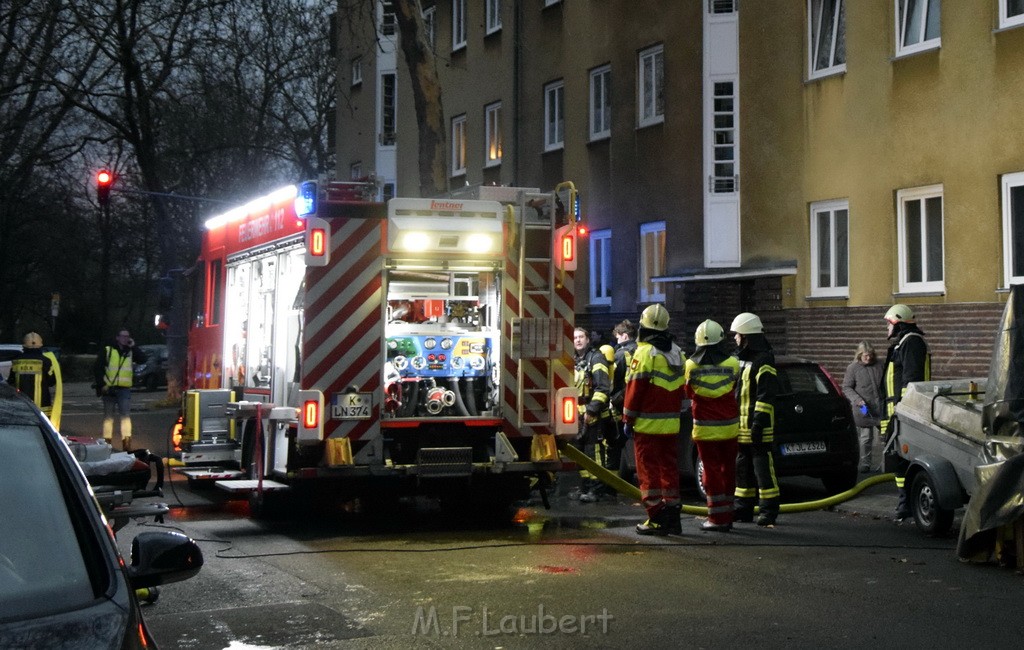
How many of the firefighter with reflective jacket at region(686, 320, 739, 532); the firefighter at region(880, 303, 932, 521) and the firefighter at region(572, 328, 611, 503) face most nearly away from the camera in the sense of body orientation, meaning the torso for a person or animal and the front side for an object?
1

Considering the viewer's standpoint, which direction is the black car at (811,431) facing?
facing away from the viewer and to the left of the viewer

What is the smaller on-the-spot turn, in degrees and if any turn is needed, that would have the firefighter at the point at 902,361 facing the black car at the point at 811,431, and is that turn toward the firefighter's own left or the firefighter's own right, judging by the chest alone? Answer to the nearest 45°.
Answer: approximately 45° to the firefighter's own right

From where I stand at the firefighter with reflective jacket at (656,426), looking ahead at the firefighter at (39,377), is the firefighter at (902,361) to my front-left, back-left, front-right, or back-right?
back-right

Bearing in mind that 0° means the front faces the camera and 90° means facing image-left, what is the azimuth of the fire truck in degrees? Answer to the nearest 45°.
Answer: approximately 135°

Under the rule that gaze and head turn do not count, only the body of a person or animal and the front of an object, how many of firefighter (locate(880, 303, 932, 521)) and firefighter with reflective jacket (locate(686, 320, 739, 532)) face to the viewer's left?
1

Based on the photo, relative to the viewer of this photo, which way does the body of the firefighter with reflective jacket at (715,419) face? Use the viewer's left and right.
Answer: facing away from the viewer

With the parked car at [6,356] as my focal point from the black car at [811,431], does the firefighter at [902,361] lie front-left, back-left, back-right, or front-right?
back-left

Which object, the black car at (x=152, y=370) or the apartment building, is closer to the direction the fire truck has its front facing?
the black car

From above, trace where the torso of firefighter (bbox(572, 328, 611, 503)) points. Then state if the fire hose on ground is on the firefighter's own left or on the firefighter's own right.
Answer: on the firefighter's own left
